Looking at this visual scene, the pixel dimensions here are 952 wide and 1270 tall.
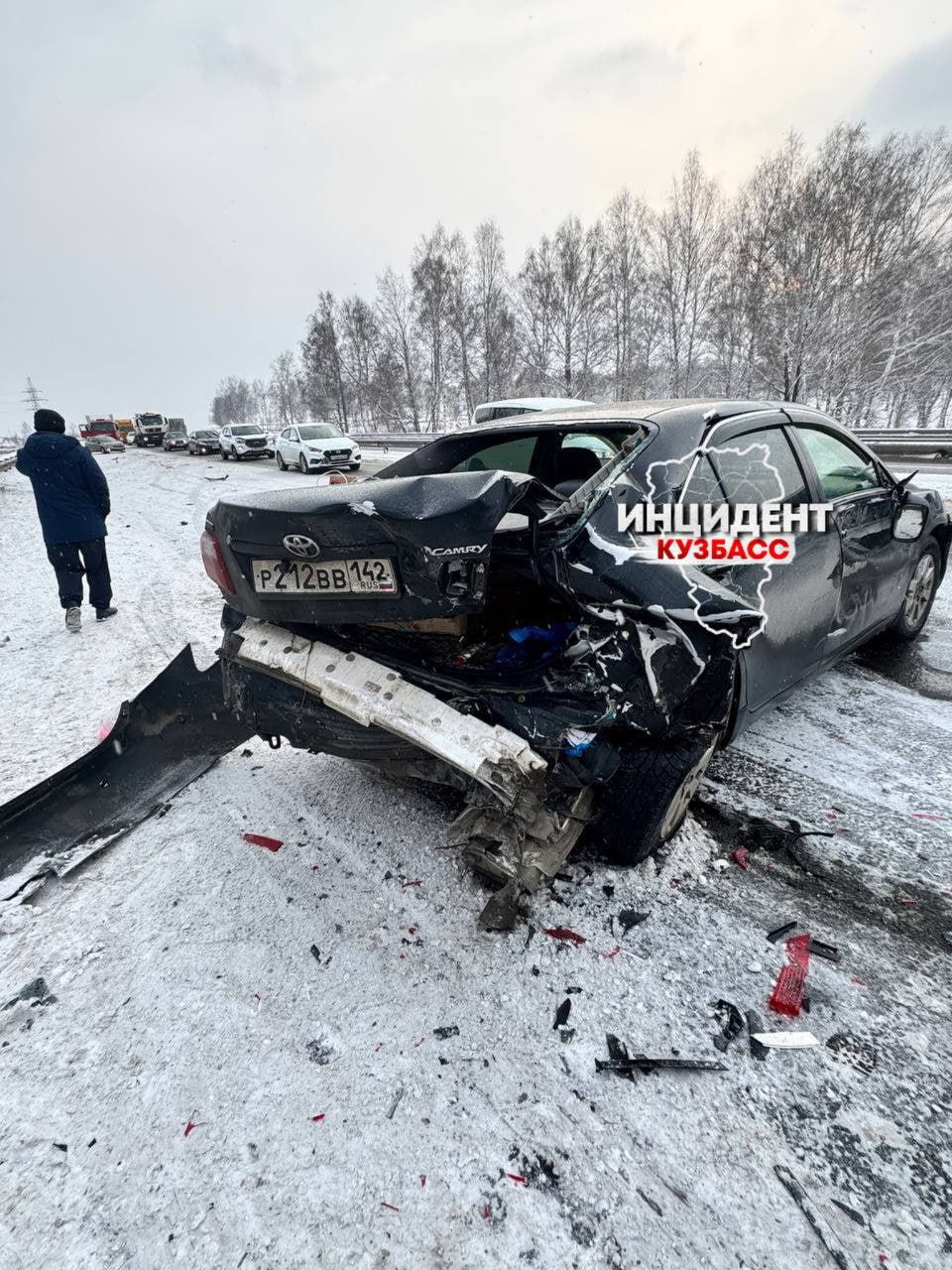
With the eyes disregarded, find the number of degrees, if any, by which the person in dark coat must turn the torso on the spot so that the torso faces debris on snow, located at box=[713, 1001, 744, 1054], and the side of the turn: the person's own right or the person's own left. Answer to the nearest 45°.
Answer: approximately 180°

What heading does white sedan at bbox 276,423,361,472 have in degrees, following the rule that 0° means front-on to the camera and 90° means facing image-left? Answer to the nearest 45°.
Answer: approximately 315°

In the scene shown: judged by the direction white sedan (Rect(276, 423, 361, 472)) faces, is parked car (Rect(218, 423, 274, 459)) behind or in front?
behind

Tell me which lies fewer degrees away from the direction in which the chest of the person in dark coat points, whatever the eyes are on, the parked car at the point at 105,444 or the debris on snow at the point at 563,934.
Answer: the parked car

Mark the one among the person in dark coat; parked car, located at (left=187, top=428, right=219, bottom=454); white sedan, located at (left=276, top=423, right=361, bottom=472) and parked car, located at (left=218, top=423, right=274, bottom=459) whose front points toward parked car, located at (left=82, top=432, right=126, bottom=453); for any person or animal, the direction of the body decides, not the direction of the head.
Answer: the person in dark coat

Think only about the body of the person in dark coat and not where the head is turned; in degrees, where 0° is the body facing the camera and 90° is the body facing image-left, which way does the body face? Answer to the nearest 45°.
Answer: approximately 180°

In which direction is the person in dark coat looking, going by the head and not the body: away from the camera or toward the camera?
away from the camera

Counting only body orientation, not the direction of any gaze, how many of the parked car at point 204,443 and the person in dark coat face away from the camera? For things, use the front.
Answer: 1

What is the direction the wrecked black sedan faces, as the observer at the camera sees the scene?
facing away from the viewer and to the right of the viewer

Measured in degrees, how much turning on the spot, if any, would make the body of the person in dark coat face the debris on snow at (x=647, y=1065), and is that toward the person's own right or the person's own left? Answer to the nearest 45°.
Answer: approximately 180°
